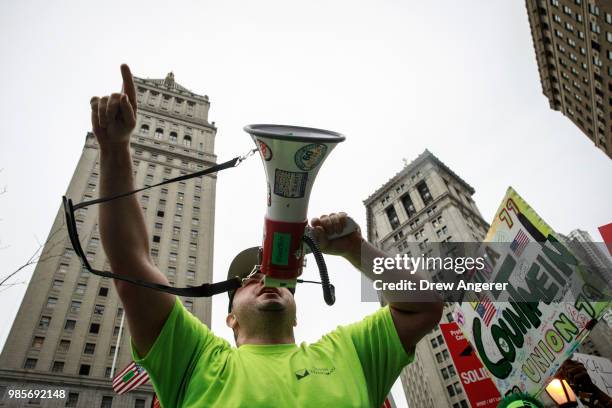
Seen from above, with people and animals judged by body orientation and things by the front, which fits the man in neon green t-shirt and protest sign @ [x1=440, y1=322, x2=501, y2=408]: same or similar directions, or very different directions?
same or similar directions

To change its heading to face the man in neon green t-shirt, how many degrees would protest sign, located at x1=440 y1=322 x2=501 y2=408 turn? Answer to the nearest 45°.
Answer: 0° — it already faces them

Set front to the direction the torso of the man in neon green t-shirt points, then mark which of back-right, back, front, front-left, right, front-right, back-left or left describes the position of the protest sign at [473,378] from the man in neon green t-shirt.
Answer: back-left

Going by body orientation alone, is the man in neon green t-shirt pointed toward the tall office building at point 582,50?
no

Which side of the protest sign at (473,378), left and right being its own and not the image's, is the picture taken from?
front

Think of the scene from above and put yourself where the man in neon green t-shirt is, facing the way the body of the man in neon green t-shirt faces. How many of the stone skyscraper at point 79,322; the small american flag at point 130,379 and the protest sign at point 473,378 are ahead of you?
0

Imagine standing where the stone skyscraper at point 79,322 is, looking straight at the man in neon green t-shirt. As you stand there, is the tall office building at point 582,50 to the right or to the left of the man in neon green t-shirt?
left

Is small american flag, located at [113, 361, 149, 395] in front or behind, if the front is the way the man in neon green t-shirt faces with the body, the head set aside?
behind

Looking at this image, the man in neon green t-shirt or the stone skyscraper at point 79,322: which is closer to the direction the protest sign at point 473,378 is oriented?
the man in neon green t-shirt

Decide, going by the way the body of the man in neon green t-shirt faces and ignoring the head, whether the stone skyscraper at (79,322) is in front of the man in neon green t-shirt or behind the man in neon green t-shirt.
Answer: behind

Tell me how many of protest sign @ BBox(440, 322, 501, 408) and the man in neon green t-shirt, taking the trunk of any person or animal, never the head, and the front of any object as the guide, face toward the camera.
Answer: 2

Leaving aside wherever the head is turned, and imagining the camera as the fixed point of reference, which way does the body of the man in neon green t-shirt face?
toward the camera

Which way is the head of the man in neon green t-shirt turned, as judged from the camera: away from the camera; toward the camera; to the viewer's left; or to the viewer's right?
toward the camera

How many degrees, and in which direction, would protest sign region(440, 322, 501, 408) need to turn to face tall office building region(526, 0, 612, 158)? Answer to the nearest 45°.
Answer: approximately 135° to its left

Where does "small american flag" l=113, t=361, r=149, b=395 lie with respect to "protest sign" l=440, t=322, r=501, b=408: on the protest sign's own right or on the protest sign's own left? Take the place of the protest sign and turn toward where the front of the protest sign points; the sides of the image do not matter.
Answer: on the protest sign's own right
